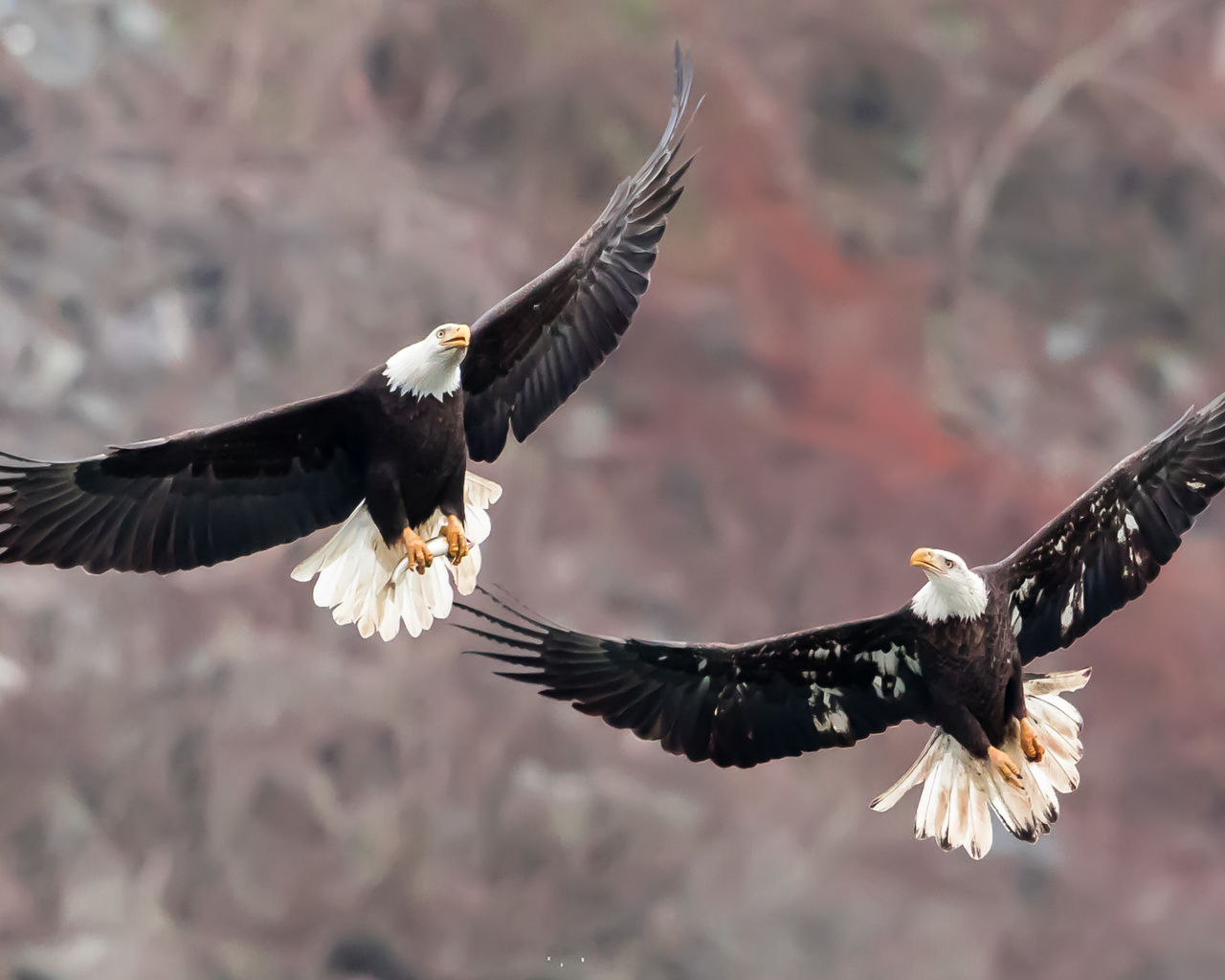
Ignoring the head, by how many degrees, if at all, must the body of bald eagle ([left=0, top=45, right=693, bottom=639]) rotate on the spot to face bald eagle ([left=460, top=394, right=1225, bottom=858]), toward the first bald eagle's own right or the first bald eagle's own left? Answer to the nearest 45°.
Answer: approximately 45° to the first bald eagle's own left

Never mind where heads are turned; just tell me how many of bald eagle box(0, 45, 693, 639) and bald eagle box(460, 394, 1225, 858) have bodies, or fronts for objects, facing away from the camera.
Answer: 0

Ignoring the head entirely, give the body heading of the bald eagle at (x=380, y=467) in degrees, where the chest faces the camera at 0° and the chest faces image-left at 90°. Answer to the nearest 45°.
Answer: approximately 315°

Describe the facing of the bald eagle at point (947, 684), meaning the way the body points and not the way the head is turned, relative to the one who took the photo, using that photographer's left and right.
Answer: facing the viewer and to the left of the viewer
